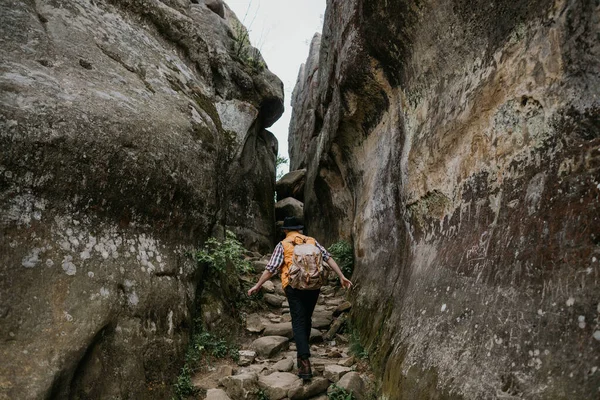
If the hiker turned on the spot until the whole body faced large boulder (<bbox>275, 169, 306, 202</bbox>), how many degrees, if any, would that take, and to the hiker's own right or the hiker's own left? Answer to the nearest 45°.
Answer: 0° — they already face it

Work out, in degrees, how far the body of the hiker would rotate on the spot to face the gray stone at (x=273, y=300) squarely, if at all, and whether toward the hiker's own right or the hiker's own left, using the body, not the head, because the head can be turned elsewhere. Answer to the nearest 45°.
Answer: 0° — they already face it

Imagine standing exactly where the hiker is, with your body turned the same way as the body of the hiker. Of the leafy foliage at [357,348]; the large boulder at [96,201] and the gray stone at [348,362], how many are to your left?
1

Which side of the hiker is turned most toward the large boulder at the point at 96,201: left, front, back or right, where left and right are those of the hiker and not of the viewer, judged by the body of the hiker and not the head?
left

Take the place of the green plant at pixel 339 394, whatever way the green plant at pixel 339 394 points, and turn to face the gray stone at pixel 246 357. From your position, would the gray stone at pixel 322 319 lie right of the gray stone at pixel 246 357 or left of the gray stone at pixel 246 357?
right

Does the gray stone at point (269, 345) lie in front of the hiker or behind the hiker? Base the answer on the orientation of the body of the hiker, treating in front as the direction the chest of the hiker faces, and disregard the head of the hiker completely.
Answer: in front

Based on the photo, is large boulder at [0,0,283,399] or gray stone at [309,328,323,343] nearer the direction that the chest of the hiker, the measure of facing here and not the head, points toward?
the gray stone

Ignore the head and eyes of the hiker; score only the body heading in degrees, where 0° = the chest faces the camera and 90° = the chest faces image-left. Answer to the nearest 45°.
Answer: approximately 180°

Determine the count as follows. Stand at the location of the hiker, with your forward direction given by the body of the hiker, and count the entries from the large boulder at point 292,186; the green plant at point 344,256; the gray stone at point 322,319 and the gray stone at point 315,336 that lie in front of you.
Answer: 4

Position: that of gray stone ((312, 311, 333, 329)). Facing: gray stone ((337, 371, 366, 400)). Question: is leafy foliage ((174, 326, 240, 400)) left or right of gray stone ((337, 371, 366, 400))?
right

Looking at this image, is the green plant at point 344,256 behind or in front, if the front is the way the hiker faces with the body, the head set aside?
in front
